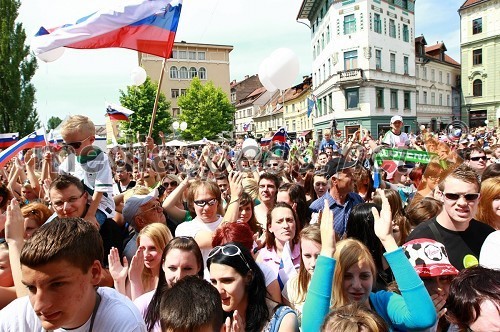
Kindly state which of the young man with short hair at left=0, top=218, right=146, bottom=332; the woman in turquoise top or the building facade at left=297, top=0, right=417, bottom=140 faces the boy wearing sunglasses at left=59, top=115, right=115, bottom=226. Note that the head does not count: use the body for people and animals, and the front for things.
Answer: the building facade

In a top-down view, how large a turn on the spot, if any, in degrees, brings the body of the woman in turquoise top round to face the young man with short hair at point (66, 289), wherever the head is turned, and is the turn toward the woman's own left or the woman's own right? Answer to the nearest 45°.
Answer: approximately 45° to the woman's own right

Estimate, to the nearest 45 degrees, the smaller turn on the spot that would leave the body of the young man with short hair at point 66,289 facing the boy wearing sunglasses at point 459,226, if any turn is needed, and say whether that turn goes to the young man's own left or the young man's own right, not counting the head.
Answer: approximately 135° to the young man's own left

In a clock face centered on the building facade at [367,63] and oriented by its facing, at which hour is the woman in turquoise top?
The woman in turquoise top is roughly at 12 o'clock from the building facade.

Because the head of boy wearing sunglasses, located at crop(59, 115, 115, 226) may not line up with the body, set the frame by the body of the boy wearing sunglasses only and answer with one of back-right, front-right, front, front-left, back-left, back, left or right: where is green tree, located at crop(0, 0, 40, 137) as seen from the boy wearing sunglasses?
back-right

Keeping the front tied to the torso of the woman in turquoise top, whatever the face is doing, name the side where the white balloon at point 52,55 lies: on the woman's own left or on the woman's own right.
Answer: on the woman's own right

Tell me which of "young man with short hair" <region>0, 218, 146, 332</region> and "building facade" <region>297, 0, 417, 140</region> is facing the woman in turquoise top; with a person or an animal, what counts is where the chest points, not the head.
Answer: the building facade
